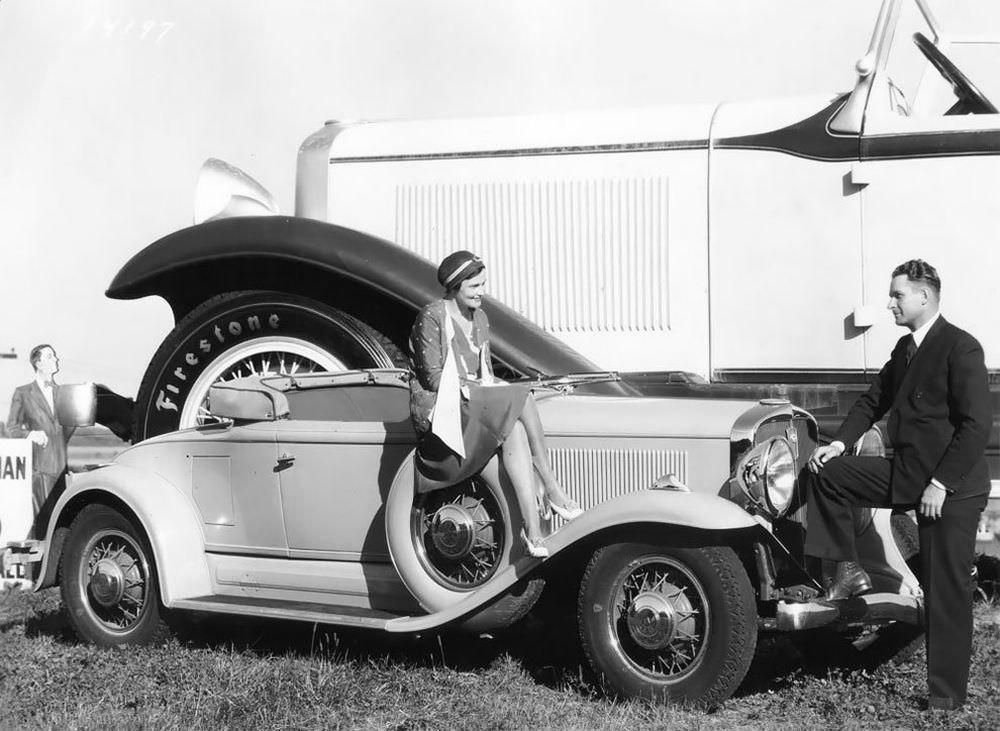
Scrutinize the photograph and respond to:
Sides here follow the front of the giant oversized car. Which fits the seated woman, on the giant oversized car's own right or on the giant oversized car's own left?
on the giant oversized car's own left

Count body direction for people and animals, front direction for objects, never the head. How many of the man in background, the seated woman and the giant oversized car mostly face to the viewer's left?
1

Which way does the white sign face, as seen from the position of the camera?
facing the viewer

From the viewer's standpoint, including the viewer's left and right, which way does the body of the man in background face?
facing the viewer and to the right of the viewer

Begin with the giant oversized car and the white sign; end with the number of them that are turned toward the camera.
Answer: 1

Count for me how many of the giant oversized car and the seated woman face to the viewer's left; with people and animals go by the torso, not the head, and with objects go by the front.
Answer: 1

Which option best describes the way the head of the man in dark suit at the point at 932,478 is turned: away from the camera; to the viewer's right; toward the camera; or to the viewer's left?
to the viewer's left

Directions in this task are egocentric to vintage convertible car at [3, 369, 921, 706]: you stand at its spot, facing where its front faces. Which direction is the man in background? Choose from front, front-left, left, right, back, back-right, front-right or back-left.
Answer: back

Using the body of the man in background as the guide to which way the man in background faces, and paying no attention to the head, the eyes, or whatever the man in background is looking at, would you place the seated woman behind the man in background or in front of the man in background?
in front

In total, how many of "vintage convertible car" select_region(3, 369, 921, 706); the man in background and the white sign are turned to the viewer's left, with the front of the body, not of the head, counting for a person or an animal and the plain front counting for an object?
0

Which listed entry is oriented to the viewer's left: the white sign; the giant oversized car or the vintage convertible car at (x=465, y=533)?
the giant oversized car

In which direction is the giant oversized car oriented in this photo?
to the viewer's left
